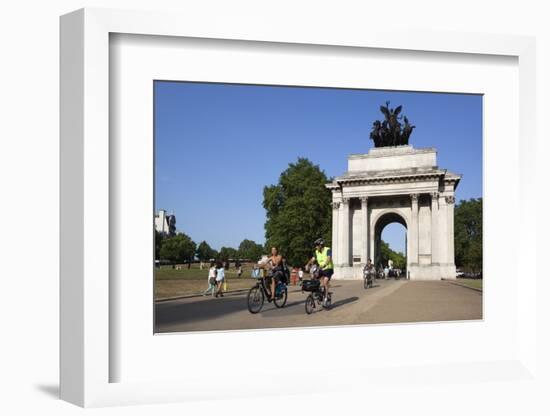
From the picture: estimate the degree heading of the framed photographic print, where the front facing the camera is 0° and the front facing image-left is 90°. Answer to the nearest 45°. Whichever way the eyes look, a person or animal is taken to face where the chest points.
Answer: approximately 315°
